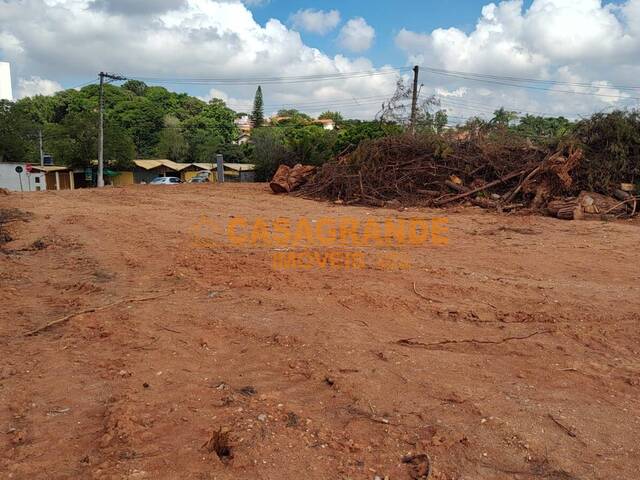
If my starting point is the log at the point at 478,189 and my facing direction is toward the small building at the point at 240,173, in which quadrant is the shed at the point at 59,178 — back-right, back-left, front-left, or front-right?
front-left

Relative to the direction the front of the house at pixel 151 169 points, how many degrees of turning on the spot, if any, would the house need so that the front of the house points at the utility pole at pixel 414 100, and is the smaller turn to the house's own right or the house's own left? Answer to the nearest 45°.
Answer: approximately 45° to the house's own left

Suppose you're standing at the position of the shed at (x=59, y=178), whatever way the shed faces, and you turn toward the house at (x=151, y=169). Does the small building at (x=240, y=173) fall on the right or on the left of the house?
right

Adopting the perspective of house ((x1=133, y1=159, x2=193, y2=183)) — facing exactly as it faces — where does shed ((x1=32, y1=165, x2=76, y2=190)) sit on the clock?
The shed is roughly at 2 o'clock from the house.

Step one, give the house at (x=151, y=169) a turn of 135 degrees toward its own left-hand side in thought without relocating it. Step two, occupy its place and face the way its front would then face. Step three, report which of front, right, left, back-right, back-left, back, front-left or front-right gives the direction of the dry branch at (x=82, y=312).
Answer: back-right

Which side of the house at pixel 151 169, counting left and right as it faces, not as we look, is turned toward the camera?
front

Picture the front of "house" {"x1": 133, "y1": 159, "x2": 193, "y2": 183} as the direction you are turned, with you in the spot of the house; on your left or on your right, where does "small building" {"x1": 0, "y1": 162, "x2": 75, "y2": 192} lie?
on your right

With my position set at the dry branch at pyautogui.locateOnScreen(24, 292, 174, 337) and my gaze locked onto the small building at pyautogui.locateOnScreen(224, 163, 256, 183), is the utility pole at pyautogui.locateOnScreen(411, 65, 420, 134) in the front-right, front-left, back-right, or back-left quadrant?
front-right
